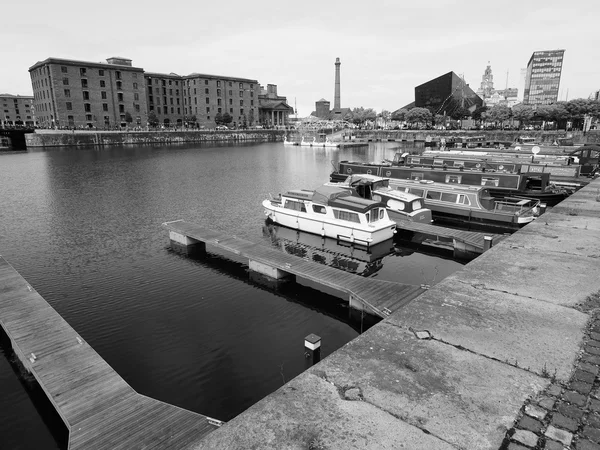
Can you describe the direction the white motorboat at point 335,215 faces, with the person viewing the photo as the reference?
facing away from the viewer and to the left of the viewer

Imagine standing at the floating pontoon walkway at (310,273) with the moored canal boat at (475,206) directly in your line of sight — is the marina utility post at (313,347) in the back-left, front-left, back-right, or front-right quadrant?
back-right

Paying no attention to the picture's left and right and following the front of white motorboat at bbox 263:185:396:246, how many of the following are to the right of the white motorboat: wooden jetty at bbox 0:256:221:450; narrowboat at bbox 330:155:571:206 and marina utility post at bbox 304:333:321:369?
1

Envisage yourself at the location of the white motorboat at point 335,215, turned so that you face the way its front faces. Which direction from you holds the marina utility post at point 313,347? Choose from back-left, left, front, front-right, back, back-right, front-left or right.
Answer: back-left

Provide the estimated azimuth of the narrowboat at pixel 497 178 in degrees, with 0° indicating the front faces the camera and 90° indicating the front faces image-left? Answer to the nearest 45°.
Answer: approximately 315°

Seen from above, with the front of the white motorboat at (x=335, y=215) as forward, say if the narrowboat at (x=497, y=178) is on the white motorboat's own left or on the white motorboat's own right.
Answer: on the white motorboat's own right

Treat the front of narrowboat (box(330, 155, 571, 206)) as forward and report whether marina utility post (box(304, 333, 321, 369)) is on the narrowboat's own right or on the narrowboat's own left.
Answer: on the narrowboat's own right

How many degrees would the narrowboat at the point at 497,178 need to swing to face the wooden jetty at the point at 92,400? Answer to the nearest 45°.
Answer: approximately 45° to its right

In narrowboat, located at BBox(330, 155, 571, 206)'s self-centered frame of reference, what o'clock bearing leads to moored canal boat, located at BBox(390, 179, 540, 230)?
The moored canal boat is roughly at 2 o'clock from the narrowboat.

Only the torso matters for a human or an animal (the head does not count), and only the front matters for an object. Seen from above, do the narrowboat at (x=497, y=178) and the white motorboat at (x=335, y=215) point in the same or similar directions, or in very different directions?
very different directions
